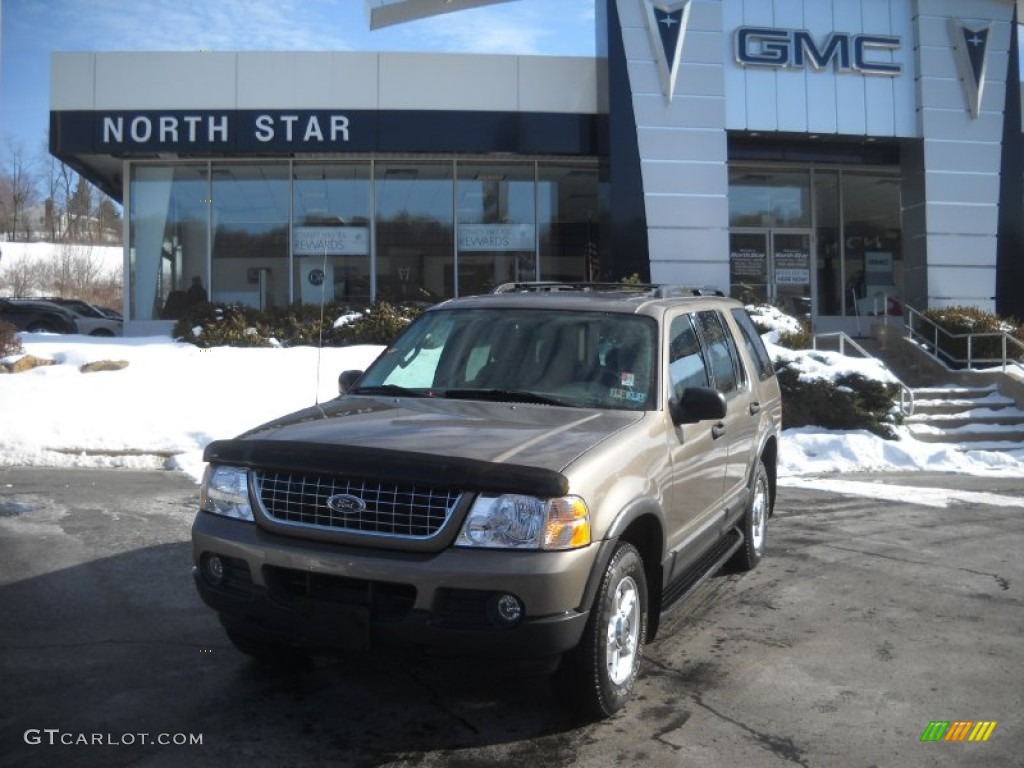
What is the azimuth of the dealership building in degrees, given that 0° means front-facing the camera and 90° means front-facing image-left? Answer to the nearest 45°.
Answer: approximately 0°

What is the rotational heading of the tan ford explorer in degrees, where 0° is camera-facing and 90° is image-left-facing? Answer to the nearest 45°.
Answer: approximately 45°

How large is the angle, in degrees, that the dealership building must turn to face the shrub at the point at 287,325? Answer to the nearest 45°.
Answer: approximately 45° to its right
